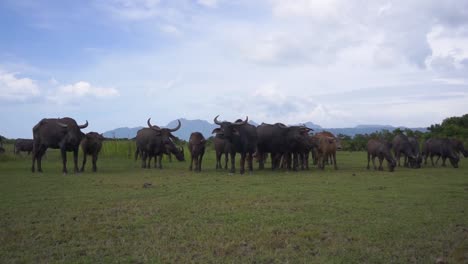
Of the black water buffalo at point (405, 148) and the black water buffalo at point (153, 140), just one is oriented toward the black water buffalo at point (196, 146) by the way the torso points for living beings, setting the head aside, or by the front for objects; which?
the black water buffalo at point (153, 140)

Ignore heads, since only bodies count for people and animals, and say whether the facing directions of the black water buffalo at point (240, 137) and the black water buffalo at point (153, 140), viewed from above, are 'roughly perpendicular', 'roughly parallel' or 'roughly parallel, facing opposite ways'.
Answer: roughly perpendicular

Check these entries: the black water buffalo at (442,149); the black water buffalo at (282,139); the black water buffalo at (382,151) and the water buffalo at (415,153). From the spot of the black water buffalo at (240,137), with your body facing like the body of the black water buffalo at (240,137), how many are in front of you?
0

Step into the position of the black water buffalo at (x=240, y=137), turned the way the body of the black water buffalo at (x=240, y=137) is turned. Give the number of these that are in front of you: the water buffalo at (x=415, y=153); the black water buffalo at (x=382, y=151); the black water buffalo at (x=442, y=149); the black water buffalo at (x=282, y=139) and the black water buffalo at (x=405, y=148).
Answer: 0

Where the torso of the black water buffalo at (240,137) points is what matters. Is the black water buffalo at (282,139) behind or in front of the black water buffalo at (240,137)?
behind

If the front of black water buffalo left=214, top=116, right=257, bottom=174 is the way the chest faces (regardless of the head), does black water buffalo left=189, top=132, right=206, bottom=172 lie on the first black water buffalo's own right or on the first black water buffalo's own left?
on the first black water buffalo's own right

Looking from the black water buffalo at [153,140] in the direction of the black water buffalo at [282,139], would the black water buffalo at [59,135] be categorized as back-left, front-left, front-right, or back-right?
back-right

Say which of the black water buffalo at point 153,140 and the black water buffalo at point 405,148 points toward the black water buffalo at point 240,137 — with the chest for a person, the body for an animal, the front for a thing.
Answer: the black water buffalo at point 153,140

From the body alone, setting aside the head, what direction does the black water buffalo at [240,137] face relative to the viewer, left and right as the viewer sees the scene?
facing the viewer and to the left of the viewer

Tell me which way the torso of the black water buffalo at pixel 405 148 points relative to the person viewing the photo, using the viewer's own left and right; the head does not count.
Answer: facing the viewer and to the right of the viewer

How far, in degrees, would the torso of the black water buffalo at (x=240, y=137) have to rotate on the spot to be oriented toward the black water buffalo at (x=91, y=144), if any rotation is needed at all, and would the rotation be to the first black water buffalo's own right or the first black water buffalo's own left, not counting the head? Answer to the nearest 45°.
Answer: approximately 45° to the first black water buffalo's own right

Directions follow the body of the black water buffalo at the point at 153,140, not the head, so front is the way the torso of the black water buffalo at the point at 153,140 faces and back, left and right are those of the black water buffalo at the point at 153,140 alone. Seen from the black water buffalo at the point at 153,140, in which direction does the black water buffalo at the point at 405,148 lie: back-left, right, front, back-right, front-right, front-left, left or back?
front-left

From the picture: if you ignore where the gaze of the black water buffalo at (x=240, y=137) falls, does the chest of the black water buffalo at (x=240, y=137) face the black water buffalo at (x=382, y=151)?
no
